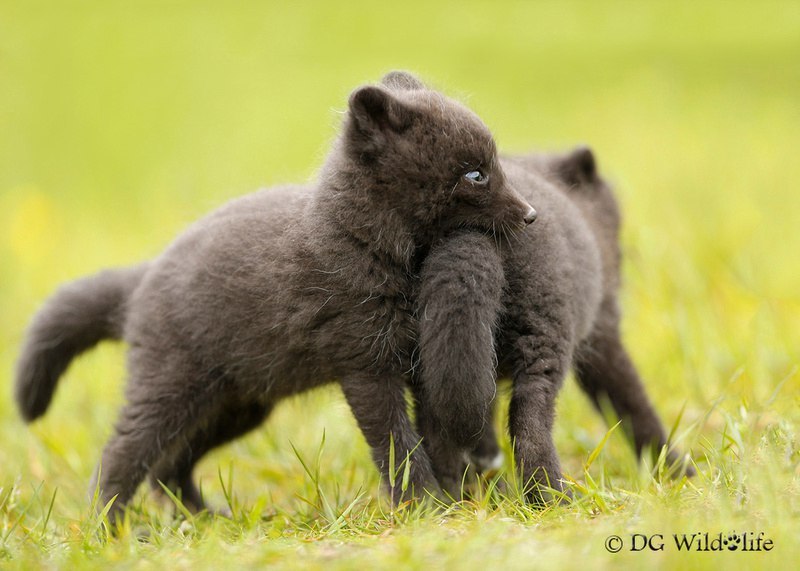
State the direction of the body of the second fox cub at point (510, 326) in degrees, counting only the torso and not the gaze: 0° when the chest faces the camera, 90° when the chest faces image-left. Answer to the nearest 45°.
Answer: approximately 225°

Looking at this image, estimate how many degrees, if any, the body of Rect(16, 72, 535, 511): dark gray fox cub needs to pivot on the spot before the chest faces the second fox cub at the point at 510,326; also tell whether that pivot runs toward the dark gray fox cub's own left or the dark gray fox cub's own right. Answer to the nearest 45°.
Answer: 0° — it already faces it

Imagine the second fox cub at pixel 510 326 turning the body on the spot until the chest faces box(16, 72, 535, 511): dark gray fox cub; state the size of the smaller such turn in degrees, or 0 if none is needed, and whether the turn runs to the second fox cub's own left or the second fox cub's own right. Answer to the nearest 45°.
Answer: approximately 135° to the second fox cub's own left

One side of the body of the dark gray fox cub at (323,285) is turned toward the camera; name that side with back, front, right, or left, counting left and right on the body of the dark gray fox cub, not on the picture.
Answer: right
